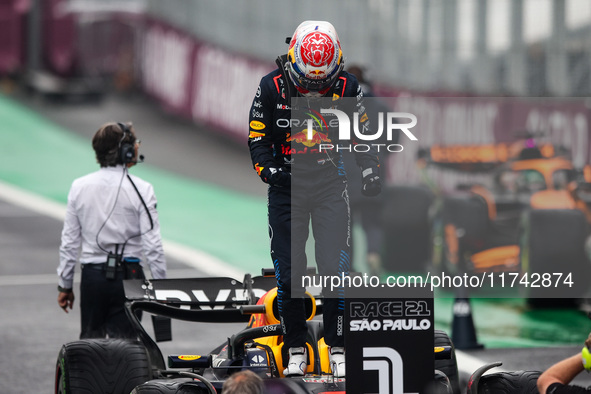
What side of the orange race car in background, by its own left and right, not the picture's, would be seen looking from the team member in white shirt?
right

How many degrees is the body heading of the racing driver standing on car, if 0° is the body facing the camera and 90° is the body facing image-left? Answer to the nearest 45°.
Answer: approximately 0°

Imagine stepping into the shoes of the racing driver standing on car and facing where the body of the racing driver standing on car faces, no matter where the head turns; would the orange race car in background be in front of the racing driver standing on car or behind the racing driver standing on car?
behind

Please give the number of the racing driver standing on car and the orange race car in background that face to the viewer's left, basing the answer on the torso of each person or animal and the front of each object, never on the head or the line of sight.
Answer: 0

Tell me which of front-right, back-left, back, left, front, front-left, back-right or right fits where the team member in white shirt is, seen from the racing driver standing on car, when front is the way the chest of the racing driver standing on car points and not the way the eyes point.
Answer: back-right

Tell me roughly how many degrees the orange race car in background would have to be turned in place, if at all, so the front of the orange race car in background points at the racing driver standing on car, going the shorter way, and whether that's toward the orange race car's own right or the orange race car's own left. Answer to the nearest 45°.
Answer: approximately 45° to the orange race car's own right
